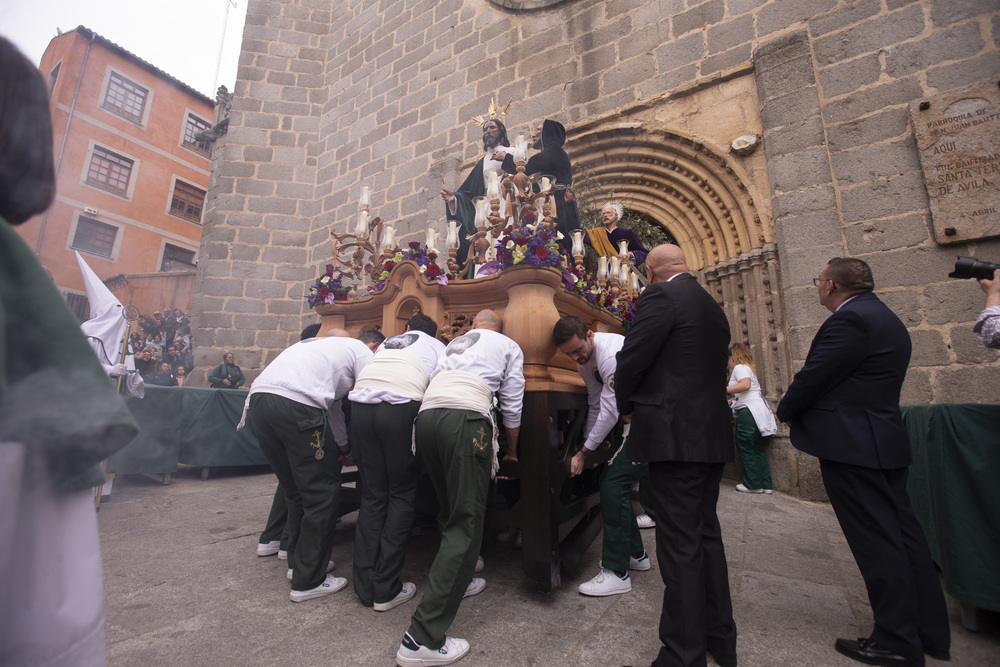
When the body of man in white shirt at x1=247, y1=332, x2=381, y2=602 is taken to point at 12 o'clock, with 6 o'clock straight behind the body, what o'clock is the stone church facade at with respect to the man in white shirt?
The stone church facade is roughly at 1 o'clock from the man in white shirt.

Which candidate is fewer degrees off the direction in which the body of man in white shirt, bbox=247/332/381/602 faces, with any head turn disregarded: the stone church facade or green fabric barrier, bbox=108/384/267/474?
the stone church facade

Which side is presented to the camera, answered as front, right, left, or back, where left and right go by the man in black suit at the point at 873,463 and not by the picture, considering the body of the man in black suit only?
left

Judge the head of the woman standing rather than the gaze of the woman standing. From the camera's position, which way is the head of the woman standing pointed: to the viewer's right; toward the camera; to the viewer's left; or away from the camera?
to the viewer's left

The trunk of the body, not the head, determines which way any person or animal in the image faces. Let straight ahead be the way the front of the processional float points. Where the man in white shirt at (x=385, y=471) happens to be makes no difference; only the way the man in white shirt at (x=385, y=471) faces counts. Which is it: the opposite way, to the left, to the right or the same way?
the opposite way

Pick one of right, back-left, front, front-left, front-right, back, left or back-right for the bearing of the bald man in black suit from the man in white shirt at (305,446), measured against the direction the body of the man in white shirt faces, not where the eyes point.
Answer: right

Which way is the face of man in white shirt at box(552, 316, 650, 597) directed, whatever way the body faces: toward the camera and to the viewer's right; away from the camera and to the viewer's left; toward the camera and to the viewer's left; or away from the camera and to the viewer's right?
toward the camera and to the viewer's left

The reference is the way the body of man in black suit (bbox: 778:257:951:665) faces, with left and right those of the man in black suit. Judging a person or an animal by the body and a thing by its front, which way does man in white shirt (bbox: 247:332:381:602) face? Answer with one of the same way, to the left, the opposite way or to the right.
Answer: to the right

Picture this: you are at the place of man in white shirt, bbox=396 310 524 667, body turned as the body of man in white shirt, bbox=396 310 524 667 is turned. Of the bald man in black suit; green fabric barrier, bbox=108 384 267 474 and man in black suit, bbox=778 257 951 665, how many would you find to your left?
1

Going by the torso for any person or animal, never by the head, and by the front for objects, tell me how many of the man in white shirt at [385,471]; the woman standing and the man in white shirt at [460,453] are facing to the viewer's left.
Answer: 1

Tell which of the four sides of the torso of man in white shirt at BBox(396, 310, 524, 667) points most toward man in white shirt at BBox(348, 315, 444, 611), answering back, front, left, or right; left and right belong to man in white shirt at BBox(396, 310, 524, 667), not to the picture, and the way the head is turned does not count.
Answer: left
